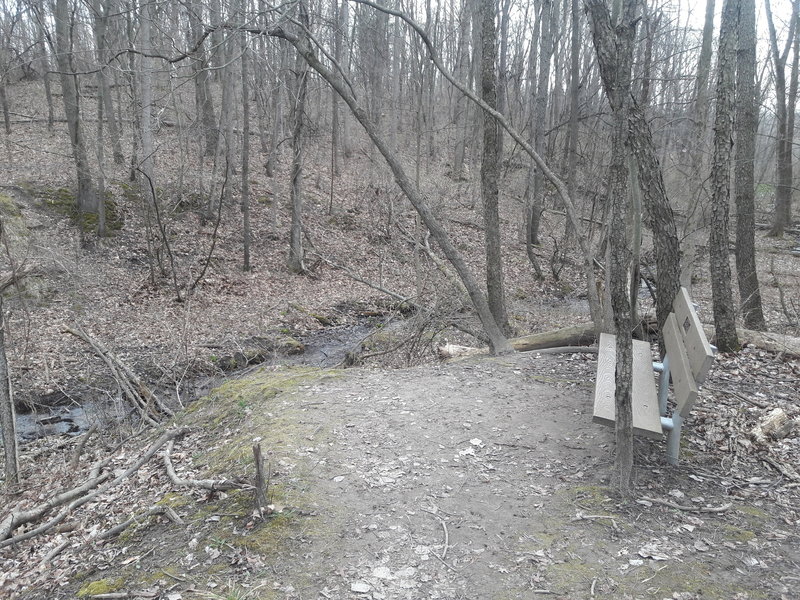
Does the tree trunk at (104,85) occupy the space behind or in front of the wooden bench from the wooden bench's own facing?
in front

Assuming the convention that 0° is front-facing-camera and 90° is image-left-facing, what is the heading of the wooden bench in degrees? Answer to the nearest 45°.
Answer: approximately 90°

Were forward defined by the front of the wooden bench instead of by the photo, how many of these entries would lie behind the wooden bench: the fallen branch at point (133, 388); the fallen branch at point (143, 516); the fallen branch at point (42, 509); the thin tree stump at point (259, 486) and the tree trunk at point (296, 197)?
0

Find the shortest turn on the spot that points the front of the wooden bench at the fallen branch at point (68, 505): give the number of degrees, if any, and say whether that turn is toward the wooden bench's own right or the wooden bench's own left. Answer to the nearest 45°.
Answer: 0° — it already faces it

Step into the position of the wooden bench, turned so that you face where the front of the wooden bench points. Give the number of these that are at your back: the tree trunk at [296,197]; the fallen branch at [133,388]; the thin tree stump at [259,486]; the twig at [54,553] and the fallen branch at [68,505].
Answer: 0

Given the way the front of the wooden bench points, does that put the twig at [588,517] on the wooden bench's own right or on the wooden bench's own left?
on the wooden bench's own left

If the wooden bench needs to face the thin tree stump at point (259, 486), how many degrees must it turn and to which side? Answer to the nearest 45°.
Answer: approximately 45° to its left

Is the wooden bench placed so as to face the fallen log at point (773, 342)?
no

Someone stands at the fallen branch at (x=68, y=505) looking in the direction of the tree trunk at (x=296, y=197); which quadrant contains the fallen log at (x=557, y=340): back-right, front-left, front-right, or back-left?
front-right

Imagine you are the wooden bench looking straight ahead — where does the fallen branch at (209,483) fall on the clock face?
The fallen branch is roughly at 11 o'clock from the wooden bench.

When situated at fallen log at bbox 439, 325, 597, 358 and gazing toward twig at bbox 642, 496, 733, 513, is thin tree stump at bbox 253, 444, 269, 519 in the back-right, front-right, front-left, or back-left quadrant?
front-right

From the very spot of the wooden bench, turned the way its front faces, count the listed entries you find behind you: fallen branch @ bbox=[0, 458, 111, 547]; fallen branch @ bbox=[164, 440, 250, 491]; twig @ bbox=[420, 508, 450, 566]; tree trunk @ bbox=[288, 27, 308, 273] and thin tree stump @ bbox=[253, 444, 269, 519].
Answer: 0

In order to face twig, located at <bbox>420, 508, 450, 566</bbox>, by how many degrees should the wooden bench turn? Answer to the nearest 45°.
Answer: approximately 45° to its left

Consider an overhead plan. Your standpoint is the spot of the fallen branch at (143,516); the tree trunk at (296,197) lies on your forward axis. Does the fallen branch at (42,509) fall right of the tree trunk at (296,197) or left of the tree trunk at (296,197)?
left

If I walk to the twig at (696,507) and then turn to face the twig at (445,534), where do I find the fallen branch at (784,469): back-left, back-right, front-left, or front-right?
back-right

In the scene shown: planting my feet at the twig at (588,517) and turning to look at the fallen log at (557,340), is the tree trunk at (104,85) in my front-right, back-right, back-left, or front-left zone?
front-left

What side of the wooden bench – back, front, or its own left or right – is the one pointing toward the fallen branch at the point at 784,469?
back

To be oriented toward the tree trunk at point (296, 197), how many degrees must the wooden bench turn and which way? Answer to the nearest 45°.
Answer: approximately 45° to its right

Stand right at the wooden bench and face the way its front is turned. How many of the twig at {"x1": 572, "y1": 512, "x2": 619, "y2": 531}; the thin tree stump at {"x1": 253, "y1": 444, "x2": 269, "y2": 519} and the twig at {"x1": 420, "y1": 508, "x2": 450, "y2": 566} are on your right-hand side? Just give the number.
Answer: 0
